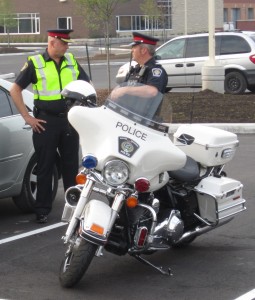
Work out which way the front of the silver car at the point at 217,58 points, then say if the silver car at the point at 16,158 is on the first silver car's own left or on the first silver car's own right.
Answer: on the first silver car's own left

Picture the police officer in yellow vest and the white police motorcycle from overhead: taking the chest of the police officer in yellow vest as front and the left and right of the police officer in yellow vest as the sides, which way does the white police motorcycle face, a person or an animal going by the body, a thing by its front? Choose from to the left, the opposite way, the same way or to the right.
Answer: to the right

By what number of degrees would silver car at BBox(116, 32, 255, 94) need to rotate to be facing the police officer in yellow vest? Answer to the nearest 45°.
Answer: approximately 90° to its left

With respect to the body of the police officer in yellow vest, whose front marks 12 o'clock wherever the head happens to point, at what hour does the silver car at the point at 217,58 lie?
The silver car is roughly at 8 o'clock from the police officer in yellow vest.

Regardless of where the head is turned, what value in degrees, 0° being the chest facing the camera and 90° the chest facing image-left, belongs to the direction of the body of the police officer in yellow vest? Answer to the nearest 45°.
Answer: approximately 315°

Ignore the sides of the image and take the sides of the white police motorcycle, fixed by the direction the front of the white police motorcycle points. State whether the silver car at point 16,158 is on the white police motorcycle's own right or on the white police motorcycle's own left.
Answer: on the white police motorcycle's own right

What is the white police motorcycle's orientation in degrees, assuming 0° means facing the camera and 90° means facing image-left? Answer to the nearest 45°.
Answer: approximately 45°

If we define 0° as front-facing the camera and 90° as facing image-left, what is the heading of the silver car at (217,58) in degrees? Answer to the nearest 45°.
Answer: approximately 90°

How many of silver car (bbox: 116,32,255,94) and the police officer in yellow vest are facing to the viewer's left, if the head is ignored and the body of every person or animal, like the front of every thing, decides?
1

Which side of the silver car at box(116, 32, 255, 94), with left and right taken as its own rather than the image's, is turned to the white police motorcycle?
left
